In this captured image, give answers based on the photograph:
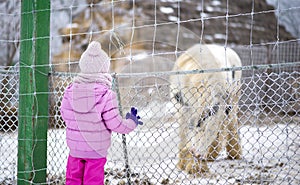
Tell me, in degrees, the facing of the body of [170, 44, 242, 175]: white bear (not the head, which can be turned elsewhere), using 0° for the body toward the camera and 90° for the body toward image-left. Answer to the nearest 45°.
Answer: approximately 45°

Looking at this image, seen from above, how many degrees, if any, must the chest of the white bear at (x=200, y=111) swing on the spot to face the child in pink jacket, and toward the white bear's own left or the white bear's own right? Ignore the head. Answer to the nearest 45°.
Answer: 0° — it already faces them

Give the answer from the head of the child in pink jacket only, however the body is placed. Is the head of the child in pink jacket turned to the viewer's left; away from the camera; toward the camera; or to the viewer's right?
away from the camera

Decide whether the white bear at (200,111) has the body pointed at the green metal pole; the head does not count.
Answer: yes
